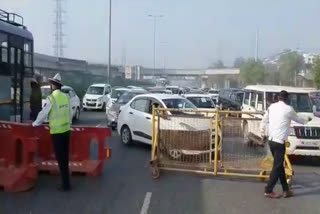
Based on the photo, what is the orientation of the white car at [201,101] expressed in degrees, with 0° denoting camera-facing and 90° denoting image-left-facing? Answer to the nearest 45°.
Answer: approximately 0°

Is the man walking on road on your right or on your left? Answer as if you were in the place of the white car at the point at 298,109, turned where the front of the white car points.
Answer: on your right

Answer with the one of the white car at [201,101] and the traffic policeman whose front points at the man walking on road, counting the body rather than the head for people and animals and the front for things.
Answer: the white car

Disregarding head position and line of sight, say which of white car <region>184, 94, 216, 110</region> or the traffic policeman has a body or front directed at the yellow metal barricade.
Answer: the white car

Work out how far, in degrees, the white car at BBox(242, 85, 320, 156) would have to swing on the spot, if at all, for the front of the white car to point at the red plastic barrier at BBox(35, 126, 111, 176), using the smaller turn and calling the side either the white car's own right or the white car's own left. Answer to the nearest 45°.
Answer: approximately 90° to the white car's own right

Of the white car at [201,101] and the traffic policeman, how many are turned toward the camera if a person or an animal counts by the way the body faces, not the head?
1

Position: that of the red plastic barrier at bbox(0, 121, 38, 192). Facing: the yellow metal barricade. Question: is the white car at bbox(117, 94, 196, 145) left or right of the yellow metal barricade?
left

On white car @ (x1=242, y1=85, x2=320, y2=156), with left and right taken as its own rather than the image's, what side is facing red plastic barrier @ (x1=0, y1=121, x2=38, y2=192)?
right
